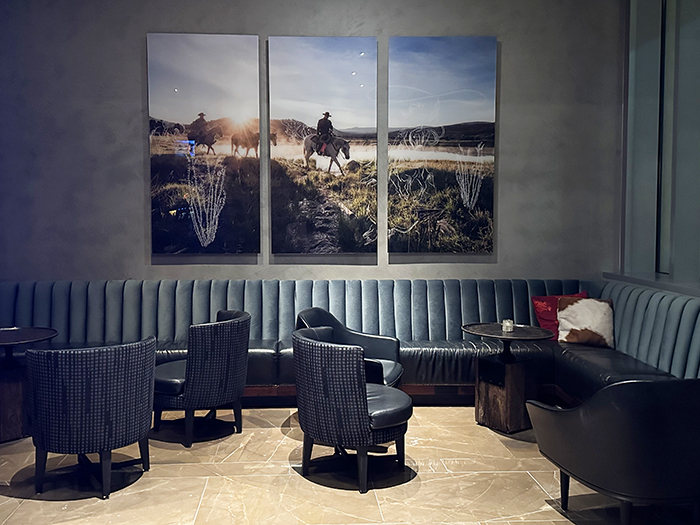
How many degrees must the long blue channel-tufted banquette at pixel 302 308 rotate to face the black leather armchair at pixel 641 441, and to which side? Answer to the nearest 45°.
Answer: approximately 45° to its left

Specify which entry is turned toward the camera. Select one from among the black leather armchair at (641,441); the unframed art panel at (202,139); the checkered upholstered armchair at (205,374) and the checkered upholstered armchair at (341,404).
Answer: the unframed art panel

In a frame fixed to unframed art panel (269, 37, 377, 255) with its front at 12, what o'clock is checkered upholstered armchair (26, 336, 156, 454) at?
The checkered upholstered armchair is roughly at 1 o'clock from the unframed art panel.

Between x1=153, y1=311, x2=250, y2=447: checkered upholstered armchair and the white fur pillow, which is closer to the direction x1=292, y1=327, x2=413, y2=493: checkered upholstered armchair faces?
the white fur pillow

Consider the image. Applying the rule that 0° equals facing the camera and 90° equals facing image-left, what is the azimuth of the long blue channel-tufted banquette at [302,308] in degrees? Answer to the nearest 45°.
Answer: approximately 0°

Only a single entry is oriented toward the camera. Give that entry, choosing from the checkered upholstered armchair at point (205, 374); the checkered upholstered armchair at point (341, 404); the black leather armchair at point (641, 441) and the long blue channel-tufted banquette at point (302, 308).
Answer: the long blue channel-tufted banquette

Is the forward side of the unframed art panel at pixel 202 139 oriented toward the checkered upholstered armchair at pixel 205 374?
yes
